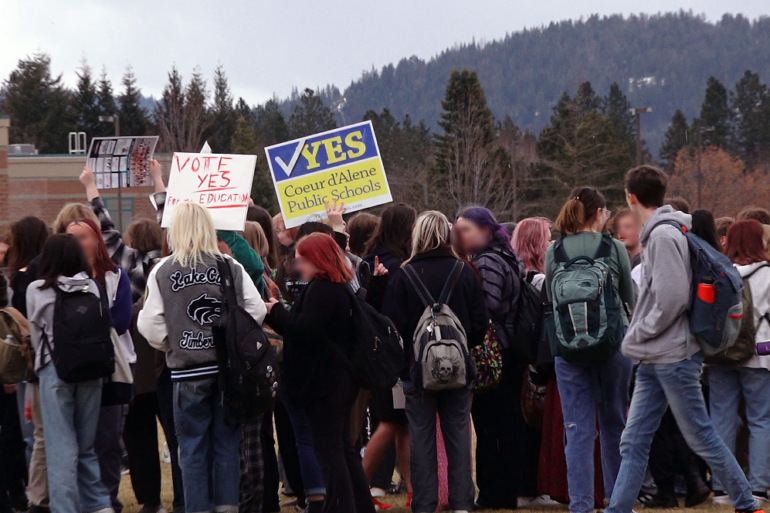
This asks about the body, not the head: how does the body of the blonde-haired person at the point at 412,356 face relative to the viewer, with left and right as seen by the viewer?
facing away from the viewer

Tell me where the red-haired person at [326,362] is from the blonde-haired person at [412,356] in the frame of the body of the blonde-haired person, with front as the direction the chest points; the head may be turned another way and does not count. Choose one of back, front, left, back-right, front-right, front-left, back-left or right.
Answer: back-left

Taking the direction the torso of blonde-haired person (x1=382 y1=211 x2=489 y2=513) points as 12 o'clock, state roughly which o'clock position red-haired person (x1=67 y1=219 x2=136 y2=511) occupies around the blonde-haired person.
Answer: The red-haired person is roughly at 9 o'clock from the blonde-haired person.

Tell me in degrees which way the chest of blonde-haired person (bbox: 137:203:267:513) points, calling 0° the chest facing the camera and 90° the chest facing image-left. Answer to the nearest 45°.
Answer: approximately 180°

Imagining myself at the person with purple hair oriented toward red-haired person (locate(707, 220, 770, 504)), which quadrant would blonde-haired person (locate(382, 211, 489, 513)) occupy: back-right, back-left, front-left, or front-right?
back-right

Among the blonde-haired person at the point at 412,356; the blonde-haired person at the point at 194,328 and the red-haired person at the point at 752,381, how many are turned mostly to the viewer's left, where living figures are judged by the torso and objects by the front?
0

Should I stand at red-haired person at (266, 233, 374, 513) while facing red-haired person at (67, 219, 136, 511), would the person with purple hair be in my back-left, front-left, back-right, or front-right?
back-right

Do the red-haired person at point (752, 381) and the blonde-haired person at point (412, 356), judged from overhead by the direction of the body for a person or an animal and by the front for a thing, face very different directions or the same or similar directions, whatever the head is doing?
same or similar directions

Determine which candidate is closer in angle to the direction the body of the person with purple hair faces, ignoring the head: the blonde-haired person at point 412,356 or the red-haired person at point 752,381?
the blonde-haired person

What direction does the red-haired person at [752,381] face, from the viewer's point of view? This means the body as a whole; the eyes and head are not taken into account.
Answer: away from the camera

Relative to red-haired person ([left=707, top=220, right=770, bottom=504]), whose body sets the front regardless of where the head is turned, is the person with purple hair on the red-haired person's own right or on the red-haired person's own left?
on the red-haired person's own left
